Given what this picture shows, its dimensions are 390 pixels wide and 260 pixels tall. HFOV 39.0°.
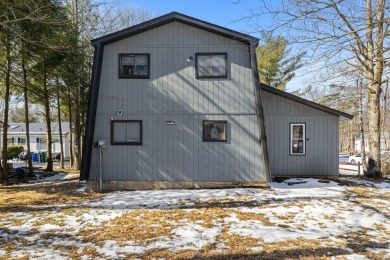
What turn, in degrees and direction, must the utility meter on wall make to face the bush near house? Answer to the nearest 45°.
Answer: approximately 180°

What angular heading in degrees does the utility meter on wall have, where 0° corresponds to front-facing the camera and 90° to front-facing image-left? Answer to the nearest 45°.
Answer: approximately 0°
